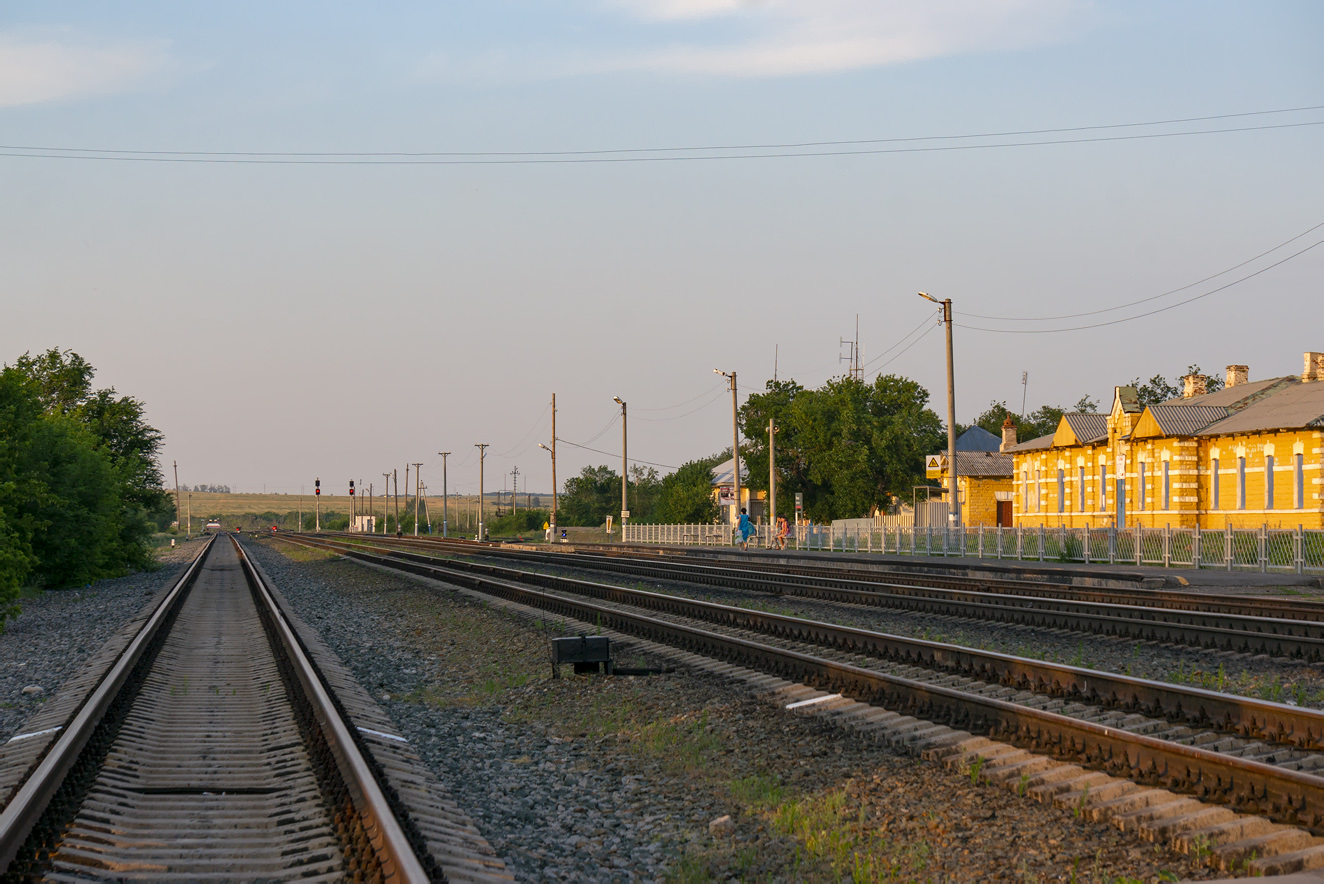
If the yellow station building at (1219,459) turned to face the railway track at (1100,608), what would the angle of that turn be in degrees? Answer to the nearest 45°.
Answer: approximately 45° to its left

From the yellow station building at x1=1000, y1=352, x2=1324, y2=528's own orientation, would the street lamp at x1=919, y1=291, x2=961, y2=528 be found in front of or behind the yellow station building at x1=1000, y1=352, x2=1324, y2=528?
in front

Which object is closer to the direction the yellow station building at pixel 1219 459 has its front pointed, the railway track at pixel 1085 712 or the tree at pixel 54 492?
the tree

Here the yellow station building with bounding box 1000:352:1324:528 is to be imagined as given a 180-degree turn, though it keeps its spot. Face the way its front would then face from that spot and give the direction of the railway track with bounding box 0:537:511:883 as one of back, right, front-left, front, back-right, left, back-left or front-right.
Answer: back-right

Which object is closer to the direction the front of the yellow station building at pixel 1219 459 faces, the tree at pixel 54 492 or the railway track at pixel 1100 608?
the tree

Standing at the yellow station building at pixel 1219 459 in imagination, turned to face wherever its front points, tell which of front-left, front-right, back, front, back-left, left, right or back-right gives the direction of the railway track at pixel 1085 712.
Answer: front-left
